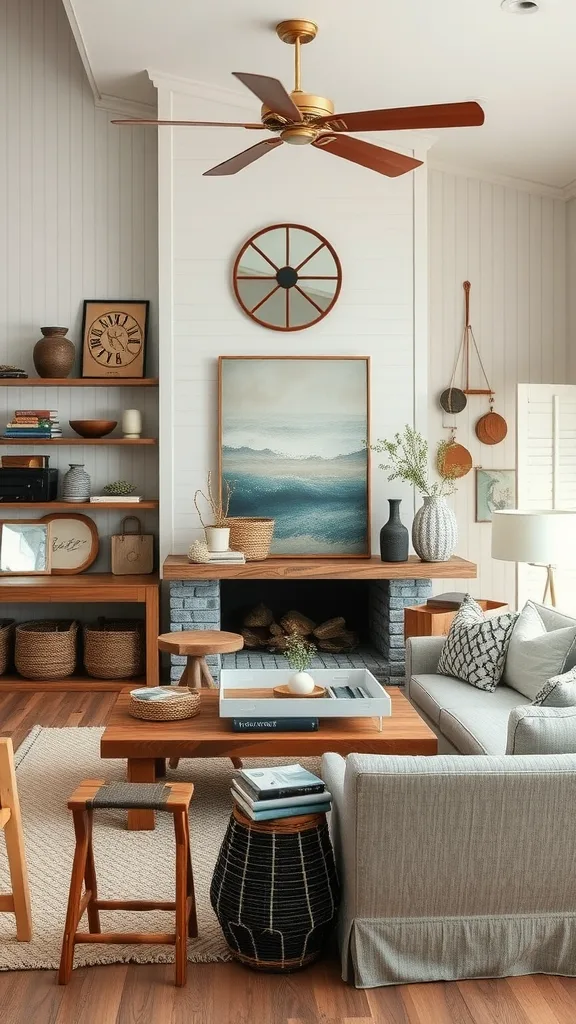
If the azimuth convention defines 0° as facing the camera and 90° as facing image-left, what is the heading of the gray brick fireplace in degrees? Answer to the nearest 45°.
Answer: approximately 0°

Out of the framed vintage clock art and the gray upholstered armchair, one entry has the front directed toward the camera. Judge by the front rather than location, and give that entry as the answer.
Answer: the framed vintage clock art

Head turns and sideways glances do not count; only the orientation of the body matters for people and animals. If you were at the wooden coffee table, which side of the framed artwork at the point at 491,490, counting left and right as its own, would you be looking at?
front

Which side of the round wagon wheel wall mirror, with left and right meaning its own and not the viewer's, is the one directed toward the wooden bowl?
right

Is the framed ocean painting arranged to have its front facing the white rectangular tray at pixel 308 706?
yes

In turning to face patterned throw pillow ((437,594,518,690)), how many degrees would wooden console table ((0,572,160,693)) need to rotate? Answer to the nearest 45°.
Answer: approximately 45° to its left

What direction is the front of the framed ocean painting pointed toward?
toward the camera

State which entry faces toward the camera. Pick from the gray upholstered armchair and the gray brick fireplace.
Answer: the gray brick fireplace

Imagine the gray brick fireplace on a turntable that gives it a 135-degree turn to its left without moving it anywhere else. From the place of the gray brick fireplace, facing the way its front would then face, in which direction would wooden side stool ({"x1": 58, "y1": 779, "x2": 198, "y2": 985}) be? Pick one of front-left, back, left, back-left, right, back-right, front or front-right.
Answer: back-right

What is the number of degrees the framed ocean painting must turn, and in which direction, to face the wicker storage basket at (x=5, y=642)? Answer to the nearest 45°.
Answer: approximately 90° to its right

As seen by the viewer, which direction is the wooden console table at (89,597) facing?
toward the camera

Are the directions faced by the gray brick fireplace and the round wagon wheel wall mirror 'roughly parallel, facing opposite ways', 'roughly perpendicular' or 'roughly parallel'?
roughly parallel

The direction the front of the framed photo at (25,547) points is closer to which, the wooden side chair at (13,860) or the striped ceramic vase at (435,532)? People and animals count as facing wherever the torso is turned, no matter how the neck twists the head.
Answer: the wooden side chair

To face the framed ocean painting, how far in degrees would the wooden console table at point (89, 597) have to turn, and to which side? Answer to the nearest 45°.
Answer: approximately 90° to its left

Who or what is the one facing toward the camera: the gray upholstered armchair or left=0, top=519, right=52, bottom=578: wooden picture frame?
the wooden picture frame
